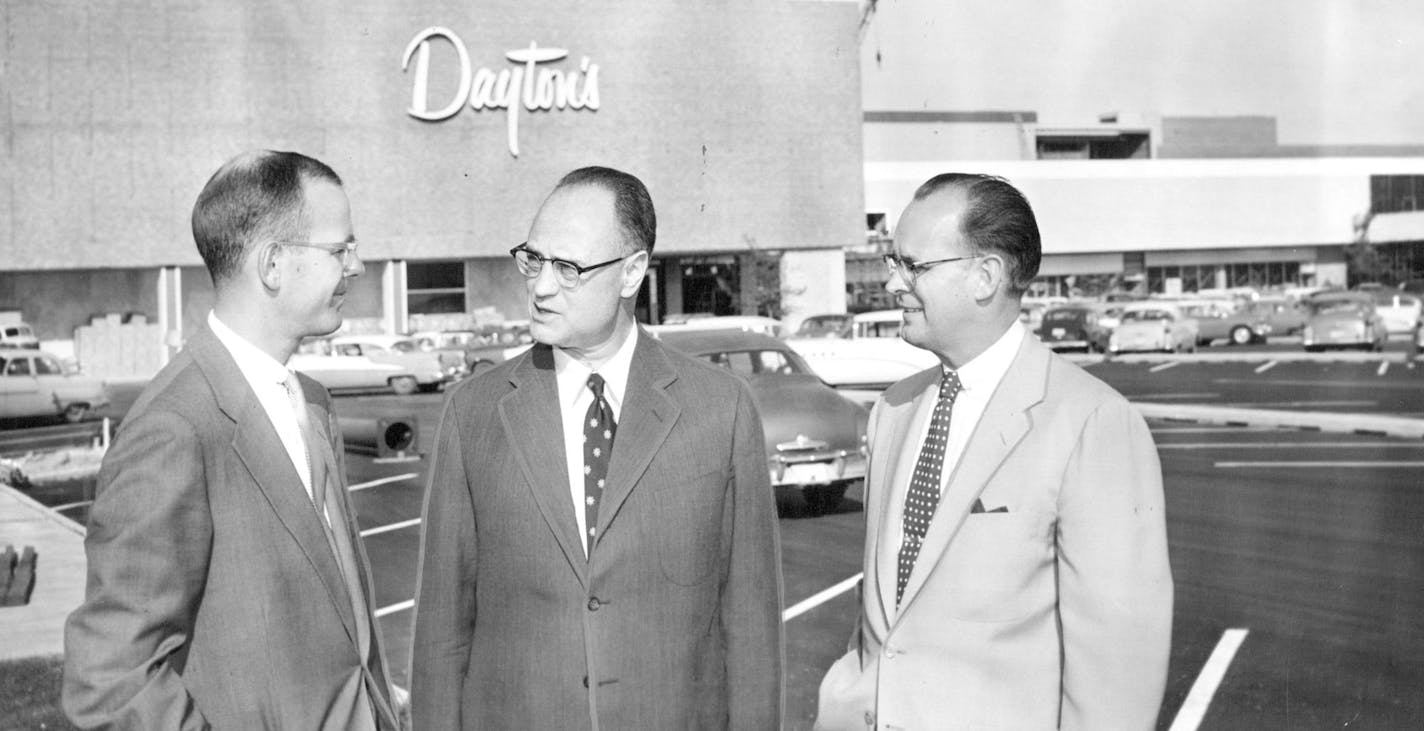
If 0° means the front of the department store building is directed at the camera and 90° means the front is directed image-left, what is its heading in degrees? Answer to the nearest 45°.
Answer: approximately 0°

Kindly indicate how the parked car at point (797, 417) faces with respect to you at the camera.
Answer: facing away from the viewer and to the left of the viewer

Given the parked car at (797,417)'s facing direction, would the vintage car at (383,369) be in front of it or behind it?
in front

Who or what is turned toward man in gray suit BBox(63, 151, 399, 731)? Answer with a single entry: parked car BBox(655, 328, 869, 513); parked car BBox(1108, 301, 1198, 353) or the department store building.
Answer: the department store building

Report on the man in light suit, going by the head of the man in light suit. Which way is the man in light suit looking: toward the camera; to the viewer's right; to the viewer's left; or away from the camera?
to the viewer's left

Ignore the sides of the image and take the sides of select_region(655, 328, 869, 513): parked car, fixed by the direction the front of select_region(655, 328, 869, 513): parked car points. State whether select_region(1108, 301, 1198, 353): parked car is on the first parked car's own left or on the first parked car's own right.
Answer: on the first parked car's own right

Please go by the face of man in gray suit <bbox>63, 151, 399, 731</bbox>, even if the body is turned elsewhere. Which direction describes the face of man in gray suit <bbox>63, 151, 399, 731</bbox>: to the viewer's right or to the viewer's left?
to the viewer's right

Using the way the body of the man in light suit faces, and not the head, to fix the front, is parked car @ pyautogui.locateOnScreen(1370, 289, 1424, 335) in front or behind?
behind

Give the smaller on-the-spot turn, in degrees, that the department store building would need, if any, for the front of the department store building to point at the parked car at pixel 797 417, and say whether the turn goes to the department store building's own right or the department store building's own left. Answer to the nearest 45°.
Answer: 0° — it already faces it
